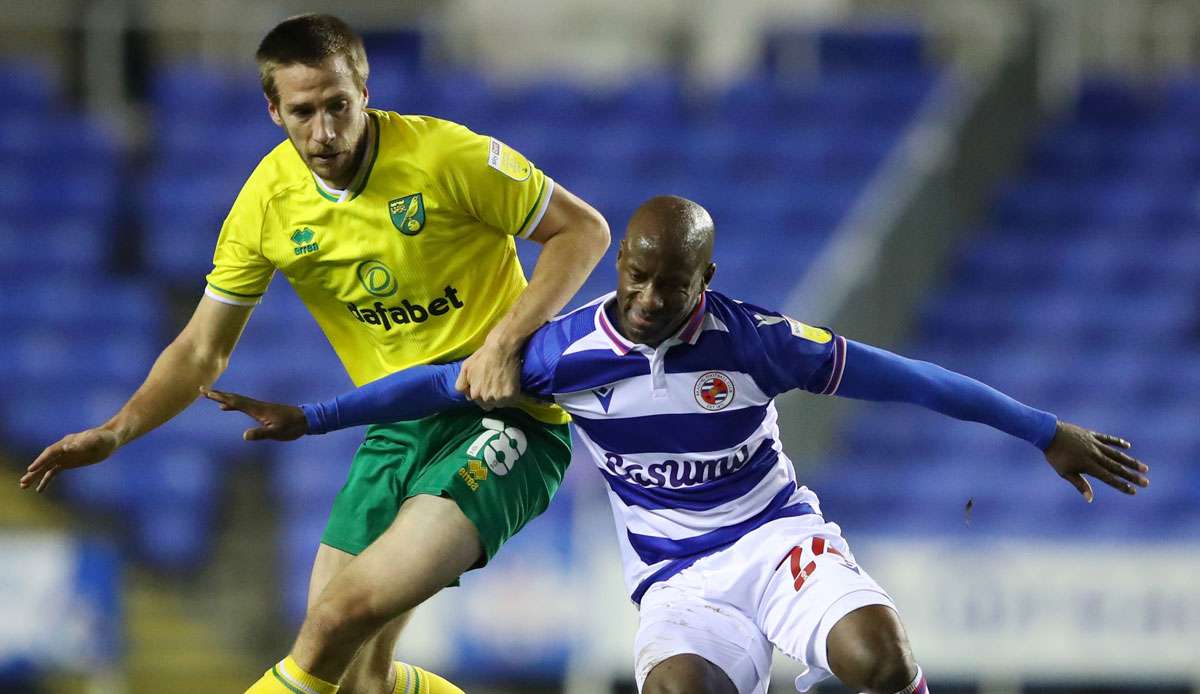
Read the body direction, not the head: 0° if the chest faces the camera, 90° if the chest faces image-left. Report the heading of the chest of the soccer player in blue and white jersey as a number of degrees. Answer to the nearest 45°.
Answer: approximately 0°

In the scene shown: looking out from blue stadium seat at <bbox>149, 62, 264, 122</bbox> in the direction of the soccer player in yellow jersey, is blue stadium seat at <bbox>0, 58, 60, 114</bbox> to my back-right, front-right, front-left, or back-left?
back-right

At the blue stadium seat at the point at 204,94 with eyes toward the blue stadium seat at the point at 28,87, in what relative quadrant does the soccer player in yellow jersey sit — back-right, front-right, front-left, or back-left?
back-left

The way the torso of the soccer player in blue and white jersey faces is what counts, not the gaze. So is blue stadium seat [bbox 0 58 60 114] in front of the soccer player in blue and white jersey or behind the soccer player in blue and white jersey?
behind

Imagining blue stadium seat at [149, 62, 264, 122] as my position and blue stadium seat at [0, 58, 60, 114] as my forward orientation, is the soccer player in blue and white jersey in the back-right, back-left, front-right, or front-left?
back-left

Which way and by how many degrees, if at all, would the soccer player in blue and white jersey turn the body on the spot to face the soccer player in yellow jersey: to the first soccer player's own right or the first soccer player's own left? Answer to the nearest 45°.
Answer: approximately 90° to the first soccer player's own right

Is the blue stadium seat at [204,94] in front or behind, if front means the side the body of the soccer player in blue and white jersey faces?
behind
